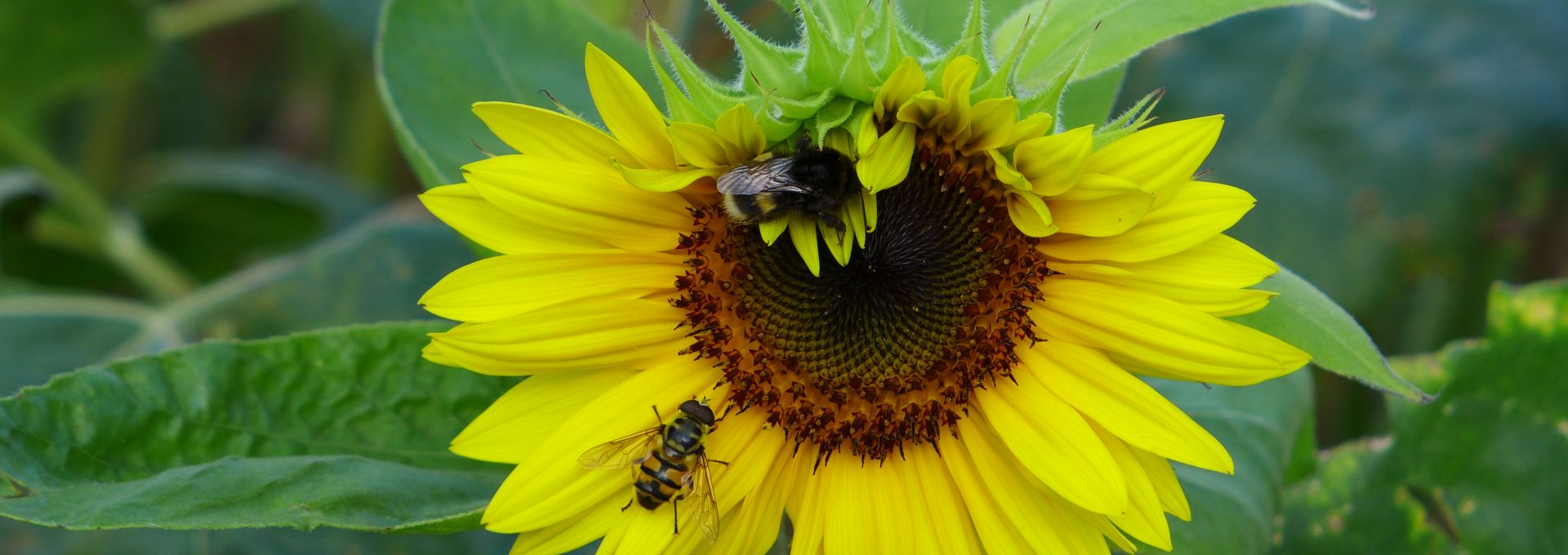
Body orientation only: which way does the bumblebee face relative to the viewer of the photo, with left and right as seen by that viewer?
facing to the right of the viewer

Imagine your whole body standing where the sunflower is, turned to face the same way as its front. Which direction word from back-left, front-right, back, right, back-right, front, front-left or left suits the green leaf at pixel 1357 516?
back-left

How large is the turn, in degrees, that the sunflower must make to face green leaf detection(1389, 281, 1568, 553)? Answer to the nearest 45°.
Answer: approximately 135° to its left

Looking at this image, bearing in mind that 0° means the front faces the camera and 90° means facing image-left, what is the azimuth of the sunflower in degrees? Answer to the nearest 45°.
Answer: approximately 0°

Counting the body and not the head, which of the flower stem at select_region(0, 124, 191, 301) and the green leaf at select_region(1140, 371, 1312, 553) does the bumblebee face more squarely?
the green leaf

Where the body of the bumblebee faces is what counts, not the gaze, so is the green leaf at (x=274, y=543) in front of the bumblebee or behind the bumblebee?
behind

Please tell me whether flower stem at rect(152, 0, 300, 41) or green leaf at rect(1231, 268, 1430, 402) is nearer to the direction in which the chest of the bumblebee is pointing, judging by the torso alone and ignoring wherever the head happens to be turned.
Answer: the green leaf

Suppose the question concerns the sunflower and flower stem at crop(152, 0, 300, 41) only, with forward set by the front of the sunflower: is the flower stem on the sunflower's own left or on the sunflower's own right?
on the sunflower's own right

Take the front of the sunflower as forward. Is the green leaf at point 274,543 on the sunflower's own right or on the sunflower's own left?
on the sunflower's own right

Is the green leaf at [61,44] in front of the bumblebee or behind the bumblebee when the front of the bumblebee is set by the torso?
behind
